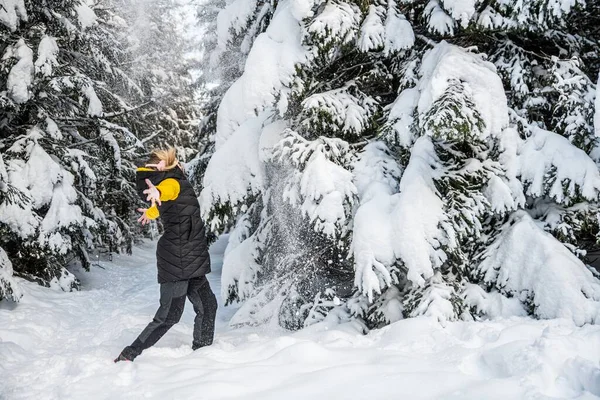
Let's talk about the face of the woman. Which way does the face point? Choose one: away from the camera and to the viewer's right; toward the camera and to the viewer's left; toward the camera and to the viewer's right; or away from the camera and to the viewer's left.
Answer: away from the camera and to the viewer's left

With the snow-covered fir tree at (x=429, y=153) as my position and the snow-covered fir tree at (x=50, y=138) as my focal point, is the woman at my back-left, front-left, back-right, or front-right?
front-left
